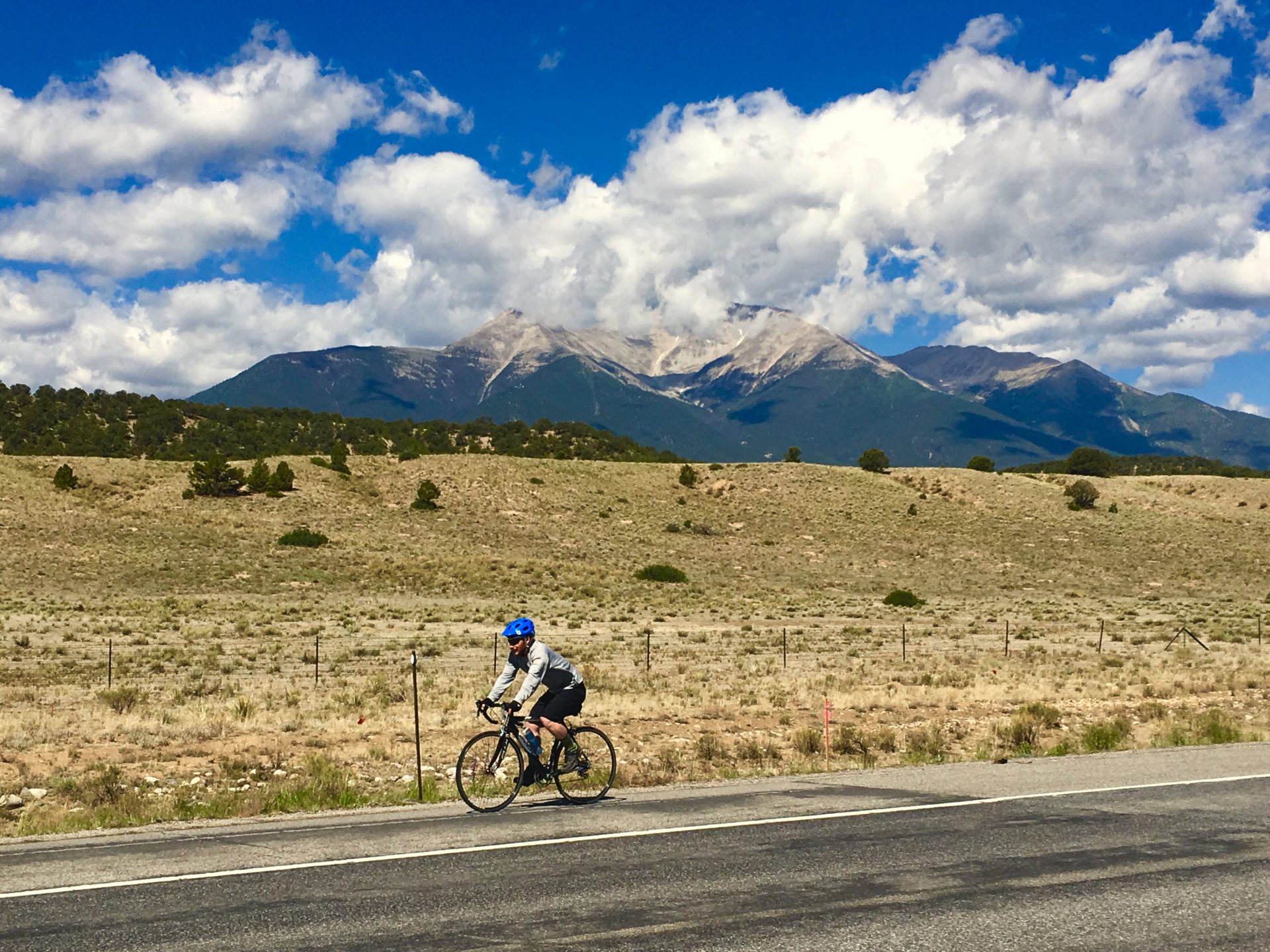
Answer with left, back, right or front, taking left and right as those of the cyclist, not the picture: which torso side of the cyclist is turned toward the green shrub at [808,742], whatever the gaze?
back

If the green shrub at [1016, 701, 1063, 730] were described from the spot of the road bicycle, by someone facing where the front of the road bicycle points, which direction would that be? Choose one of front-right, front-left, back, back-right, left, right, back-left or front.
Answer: back

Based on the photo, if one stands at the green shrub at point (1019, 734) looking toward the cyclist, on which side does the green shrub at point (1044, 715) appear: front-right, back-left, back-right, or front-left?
back-right

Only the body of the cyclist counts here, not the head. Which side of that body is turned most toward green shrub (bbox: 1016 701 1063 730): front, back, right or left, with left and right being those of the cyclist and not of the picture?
back

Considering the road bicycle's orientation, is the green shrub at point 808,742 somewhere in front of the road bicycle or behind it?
behind

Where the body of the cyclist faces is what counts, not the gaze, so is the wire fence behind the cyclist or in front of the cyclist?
behind

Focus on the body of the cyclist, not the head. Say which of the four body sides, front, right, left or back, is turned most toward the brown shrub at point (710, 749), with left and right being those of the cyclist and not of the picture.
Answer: back

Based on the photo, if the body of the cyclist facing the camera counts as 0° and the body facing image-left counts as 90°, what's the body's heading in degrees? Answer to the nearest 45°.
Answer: approximately 45°

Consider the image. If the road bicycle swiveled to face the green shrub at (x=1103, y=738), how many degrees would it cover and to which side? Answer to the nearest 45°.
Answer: approximately 180°

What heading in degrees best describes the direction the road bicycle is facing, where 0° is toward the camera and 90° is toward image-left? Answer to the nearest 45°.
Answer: approximately 45°
